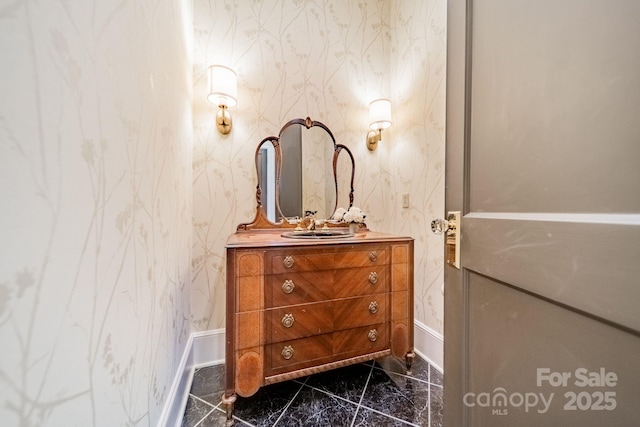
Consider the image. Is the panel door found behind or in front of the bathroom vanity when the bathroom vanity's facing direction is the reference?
in front

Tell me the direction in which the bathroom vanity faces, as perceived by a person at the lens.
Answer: facing the viewer and to the right of the viewer

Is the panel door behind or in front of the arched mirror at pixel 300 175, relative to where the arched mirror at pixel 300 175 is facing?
in front
